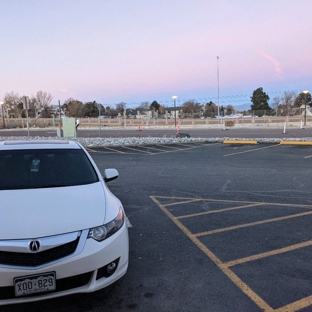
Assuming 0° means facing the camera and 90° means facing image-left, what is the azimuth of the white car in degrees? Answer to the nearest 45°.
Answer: approximately 0°
